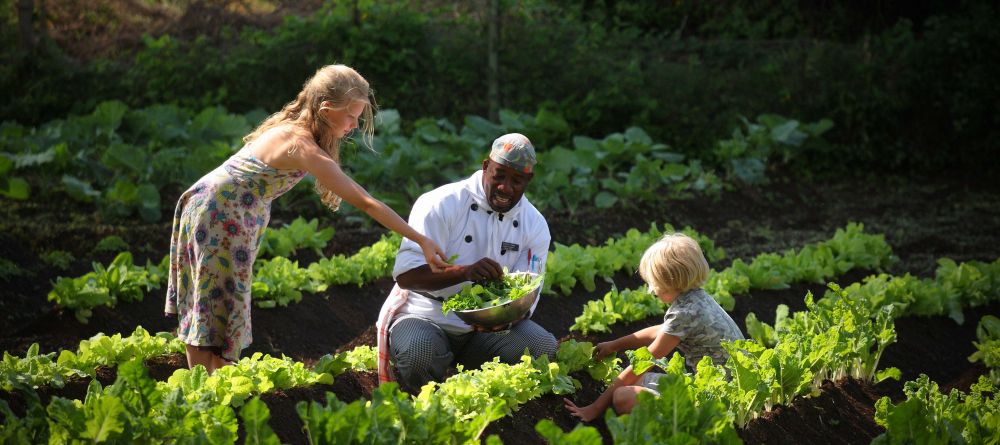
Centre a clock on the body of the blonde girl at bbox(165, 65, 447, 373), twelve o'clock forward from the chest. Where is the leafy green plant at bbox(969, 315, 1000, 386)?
The leafy green plant is roughly at 12 o'clock from the blonde girl.

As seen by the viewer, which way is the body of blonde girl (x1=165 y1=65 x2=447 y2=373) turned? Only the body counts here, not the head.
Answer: to the viewer's right

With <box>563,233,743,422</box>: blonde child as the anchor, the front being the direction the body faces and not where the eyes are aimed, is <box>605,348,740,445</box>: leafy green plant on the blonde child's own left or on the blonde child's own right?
on the blonde child's own left

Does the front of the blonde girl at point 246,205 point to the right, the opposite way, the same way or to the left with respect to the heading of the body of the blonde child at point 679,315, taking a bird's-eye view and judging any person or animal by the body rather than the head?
the opposite way

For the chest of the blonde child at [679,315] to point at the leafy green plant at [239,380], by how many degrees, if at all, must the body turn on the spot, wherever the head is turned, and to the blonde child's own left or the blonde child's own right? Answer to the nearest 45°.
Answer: approximately 45° to the blonde child's own left

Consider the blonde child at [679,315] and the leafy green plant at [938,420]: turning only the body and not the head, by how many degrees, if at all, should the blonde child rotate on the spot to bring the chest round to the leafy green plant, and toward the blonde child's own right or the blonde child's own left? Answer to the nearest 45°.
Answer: approximately 135° to the blonde child's own left

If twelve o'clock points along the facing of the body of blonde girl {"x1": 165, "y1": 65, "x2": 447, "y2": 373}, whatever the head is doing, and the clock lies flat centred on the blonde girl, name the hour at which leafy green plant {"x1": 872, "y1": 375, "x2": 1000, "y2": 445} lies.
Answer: The leafy green plant is roughly at 1 o'clock from the blonde girl.

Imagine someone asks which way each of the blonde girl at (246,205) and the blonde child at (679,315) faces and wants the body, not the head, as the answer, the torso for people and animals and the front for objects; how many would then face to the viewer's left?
1

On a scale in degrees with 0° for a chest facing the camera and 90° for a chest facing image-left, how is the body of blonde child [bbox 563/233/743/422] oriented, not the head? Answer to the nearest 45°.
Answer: approximately 90°

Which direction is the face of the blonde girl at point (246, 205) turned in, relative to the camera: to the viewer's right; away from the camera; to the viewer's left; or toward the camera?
to the viewer's right

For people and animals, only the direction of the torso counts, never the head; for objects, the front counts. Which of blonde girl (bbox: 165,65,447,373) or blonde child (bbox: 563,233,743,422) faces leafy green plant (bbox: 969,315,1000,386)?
the blonde girl

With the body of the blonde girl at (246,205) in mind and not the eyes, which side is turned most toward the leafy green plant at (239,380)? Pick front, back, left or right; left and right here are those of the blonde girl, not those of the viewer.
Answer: right
